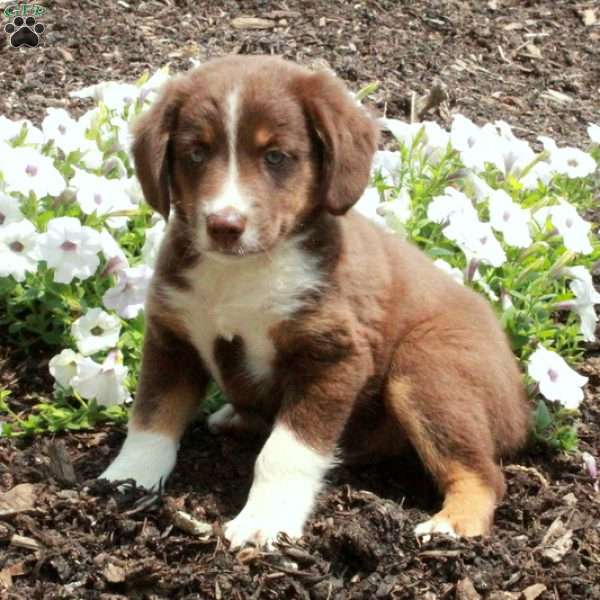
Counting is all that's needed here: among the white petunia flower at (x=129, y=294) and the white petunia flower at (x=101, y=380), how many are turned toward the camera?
2

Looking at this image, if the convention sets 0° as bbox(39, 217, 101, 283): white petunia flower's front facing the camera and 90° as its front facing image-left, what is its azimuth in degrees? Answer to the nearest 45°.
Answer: approximately 0°

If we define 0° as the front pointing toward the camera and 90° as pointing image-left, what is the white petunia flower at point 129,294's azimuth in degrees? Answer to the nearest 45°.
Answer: approximately 0°

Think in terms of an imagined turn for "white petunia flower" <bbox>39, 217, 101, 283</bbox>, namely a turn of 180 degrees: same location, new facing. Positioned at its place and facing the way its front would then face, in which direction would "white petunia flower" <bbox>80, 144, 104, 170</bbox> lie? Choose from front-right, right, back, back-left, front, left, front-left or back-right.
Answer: front

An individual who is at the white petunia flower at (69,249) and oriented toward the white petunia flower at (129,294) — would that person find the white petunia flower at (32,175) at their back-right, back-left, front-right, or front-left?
back-left

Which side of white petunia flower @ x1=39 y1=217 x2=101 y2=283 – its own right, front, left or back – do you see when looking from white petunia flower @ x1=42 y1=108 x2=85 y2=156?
back
